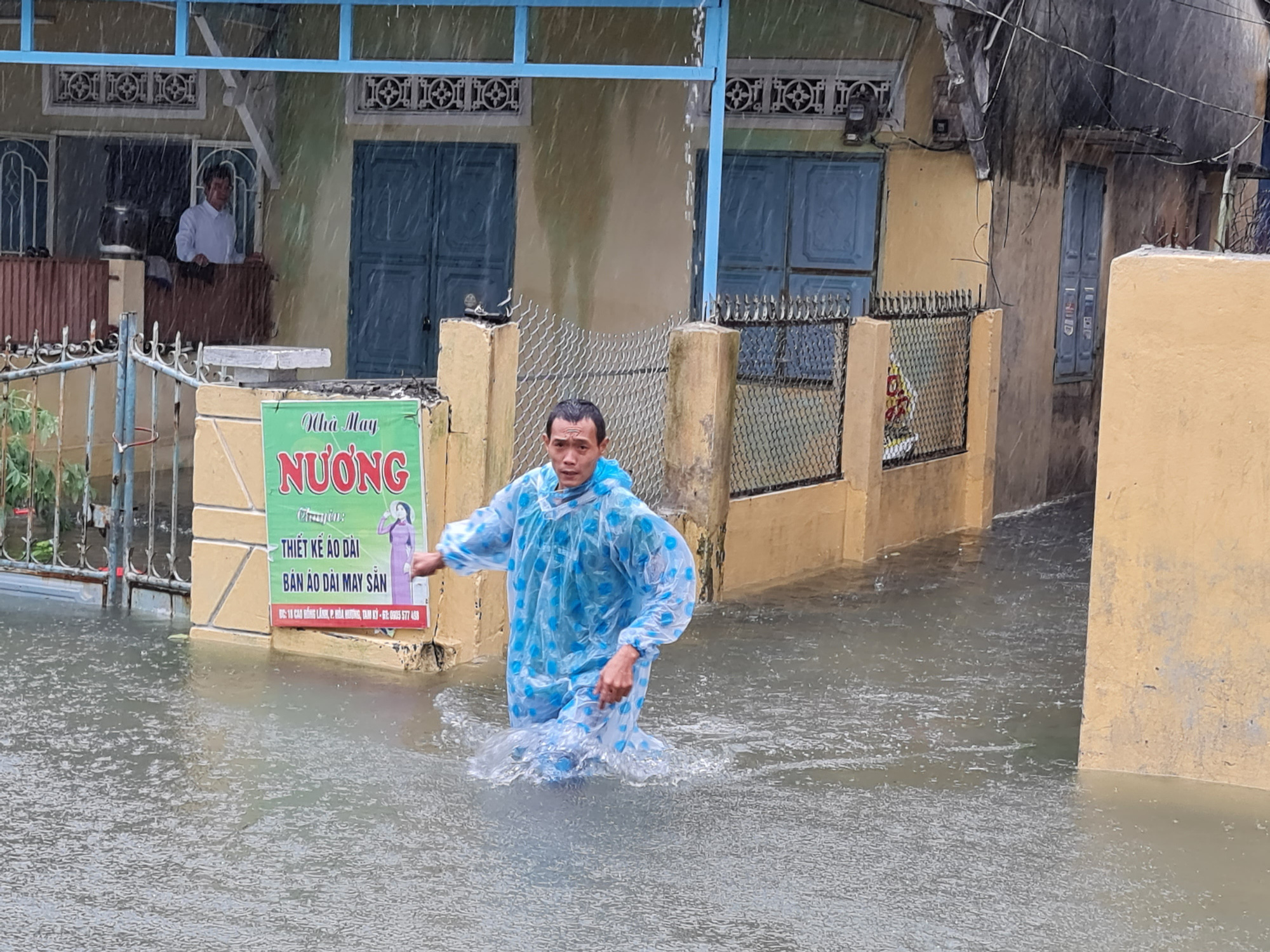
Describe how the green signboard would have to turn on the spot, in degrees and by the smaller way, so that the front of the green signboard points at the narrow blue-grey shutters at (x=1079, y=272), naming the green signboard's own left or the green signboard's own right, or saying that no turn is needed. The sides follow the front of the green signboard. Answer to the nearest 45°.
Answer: approximately 135° to the green signboard's own left

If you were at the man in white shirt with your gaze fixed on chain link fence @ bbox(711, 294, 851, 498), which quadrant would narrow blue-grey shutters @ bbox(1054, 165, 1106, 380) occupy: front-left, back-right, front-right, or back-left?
front-left

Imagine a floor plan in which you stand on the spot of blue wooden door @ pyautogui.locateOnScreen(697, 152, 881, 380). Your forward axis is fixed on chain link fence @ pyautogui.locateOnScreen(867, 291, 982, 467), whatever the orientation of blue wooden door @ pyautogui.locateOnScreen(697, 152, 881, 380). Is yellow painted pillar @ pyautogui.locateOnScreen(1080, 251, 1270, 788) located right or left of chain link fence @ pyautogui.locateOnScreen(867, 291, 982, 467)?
right

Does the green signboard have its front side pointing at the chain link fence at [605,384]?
no

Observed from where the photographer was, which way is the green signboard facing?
facing the viewer

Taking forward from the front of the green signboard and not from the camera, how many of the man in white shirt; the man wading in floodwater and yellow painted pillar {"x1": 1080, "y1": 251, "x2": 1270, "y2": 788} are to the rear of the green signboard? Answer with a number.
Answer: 1

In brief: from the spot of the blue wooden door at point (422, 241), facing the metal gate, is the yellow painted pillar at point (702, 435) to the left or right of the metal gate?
left

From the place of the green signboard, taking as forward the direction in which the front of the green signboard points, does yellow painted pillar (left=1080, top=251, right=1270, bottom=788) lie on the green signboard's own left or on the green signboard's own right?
on the green signboard's own left

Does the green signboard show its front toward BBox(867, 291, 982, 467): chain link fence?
no

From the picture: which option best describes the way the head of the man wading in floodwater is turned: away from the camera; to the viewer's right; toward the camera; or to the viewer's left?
toward the camera

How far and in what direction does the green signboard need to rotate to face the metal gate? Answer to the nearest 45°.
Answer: approximately 135° to its right

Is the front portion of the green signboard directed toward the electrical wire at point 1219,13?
no
